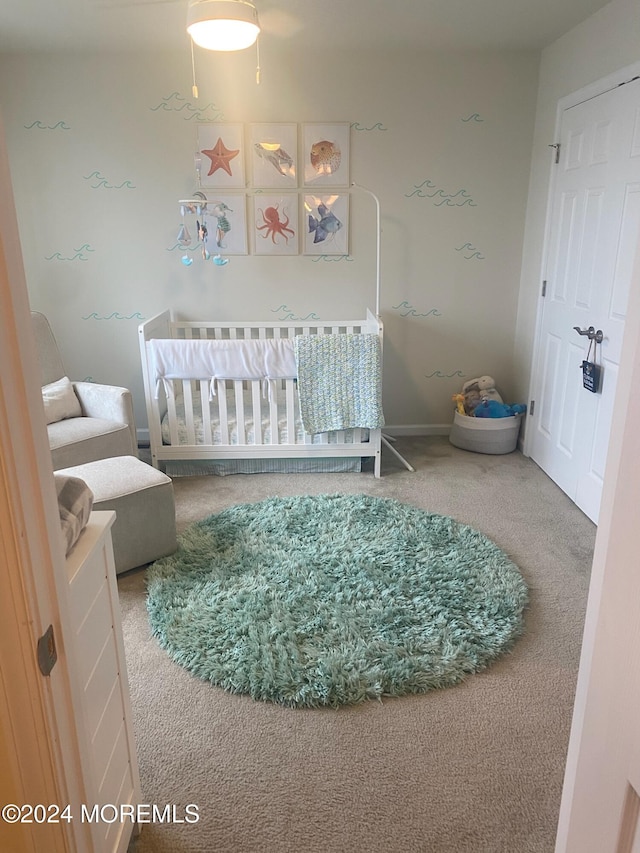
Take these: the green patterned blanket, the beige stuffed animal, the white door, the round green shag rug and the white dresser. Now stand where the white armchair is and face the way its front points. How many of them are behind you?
0

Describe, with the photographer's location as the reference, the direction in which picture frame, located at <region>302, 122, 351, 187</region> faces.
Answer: facing the viewer

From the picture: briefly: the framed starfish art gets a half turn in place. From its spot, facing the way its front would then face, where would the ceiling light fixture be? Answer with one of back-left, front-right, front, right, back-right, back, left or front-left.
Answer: back

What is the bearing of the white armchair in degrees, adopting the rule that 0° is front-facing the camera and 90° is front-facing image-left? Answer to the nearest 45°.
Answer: approximately 315°

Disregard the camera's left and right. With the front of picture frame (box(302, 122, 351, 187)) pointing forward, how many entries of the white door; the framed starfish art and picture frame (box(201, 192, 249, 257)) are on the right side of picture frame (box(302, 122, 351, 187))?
2

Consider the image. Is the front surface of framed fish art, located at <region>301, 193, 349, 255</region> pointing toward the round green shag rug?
yes

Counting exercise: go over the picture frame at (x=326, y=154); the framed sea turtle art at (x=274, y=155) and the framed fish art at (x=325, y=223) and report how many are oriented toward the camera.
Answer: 3

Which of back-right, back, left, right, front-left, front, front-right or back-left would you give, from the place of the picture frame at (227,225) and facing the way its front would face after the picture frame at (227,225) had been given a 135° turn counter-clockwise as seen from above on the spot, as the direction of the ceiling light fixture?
back-right

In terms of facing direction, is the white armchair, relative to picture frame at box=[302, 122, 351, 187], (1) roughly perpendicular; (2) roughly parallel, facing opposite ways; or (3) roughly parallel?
roughly perpendicular

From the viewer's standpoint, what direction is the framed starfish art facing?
toward the camera

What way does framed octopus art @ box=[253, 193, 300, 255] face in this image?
toward the camera

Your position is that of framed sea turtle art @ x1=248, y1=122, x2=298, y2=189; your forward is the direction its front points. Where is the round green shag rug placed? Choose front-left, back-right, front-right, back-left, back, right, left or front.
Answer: front

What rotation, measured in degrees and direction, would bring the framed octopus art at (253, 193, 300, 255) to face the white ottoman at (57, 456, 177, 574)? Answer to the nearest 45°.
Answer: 0° — it already faces it

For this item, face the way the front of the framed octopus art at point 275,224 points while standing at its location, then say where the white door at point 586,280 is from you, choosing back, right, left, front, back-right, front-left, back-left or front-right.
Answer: front-left

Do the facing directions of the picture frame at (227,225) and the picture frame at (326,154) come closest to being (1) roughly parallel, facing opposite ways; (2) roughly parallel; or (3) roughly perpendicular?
roughly parallel

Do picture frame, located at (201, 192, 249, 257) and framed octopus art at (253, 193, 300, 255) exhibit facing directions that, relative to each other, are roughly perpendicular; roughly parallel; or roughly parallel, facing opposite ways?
roughly parallel

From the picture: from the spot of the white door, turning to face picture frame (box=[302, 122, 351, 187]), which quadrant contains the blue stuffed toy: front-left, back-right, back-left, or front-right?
front-right

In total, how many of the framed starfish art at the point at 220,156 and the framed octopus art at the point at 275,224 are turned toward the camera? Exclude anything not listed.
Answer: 2

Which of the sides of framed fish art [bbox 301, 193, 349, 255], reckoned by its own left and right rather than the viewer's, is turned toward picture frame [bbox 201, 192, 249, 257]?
right

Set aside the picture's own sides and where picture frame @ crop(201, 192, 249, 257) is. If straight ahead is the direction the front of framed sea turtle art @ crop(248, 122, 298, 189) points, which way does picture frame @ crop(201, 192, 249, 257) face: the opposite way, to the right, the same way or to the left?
the same way

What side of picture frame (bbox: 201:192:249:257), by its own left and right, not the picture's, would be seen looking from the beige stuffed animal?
left

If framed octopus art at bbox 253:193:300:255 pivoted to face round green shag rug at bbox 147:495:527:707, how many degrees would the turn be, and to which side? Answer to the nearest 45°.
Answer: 0° — it already faces it
